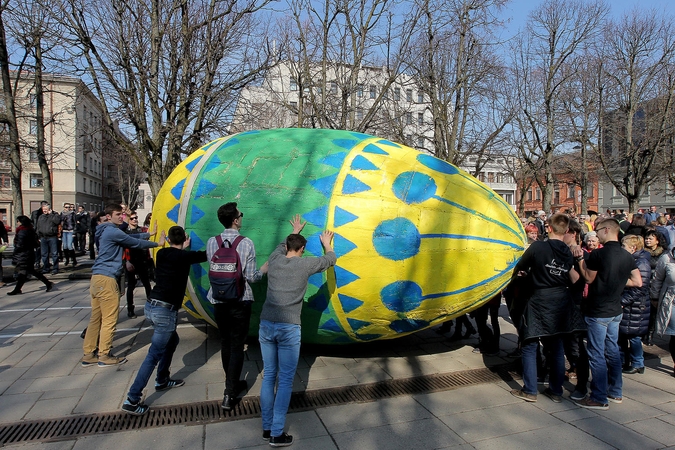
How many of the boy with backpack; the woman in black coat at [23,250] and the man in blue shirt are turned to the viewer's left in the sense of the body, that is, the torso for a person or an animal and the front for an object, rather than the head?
1

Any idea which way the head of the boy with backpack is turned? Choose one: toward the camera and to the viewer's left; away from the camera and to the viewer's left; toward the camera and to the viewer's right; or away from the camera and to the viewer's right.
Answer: away from the camera and to the viewer's right

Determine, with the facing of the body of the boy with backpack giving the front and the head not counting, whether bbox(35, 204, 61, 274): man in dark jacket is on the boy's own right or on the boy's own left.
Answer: on the boy's own left

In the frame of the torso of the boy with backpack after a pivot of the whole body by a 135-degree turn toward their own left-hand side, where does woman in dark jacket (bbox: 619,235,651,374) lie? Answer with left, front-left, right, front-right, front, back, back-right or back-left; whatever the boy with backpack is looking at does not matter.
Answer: back

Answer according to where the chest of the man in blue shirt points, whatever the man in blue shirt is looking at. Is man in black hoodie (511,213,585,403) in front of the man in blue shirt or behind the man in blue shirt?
in front

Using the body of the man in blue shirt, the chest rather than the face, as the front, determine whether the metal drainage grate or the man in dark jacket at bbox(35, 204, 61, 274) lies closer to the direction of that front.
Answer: the metal drainage grate

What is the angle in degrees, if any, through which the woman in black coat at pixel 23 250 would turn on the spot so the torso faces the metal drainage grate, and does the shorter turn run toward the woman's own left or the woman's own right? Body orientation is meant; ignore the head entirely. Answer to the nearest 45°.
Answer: approximately 90° to the woman's own left

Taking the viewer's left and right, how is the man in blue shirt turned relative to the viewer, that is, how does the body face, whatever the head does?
facing to the right of the viewer

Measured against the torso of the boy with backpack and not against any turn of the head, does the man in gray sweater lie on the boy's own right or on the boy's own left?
on the boy's own right

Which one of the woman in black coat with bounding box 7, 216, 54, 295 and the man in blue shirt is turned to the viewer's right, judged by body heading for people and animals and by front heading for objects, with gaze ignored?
the man in blue shirt

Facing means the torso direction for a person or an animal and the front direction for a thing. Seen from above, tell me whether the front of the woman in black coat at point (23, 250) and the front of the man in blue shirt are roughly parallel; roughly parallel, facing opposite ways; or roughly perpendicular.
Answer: roughly parallel, facing opposite ways

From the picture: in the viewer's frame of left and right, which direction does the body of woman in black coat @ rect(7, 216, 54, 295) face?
facing to the left of the viewer

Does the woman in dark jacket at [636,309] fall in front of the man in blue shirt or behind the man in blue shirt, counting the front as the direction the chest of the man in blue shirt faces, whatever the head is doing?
in front

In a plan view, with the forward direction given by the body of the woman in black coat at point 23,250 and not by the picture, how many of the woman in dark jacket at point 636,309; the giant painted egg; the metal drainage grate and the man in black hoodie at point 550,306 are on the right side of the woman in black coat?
0

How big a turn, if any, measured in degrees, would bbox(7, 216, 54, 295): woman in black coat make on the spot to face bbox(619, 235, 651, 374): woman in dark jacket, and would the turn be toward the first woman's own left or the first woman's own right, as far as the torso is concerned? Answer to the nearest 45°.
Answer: approximately 135° to the first woman's own left
